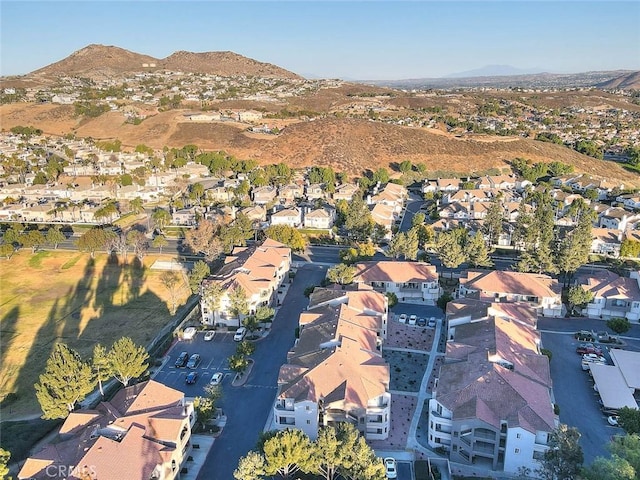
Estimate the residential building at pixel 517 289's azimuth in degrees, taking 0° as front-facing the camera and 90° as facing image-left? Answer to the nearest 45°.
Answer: approximately 0°

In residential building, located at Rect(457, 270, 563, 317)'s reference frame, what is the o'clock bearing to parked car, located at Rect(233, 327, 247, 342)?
The parked car is roughly at 2 o'clock from the residential building.

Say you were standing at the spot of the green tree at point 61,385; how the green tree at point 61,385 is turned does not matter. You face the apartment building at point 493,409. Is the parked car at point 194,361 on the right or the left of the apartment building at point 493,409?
left

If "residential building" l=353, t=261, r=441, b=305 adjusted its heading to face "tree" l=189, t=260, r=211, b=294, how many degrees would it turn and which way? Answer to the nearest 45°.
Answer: approximately 90° to its right

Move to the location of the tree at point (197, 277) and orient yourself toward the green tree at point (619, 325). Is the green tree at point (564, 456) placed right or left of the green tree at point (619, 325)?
right

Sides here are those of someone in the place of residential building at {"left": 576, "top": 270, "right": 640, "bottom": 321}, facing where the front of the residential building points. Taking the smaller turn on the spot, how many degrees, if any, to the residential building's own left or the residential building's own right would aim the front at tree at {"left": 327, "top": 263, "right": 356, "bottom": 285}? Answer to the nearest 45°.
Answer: approximately 45° to the residential building's own right

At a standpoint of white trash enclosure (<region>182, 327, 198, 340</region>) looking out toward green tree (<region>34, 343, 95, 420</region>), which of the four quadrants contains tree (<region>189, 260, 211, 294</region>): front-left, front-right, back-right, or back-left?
back-right

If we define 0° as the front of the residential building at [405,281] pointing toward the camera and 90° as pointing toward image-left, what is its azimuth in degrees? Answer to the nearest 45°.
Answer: approximately 0°

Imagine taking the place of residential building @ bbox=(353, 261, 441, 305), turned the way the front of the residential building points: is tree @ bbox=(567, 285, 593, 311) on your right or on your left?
on your left

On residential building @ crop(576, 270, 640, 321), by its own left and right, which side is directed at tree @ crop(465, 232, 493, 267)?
right
